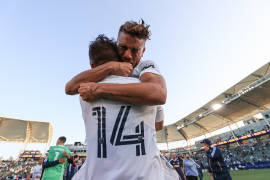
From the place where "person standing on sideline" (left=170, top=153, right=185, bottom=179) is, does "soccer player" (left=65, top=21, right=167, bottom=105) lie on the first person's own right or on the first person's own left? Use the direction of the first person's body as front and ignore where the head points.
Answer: on the first person's own right

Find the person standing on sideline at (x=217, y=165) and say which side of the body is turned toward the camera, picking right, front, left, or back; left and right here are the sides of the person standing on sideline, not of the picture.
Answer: left

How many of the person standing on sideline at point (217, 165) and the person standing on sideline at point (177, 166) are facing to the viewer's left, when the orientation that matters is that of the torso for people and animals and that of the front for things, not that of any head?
1

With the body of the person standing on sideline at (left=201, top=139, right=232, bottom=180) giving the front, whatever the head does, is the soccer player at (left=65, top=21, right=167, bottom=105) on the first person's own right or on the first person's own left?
on the first person's own left

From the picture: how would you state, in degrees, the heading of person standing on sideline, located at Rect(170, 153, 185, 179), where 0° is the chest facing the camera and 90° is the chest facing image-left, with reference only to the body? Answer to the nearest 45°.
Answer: approximately 315°
